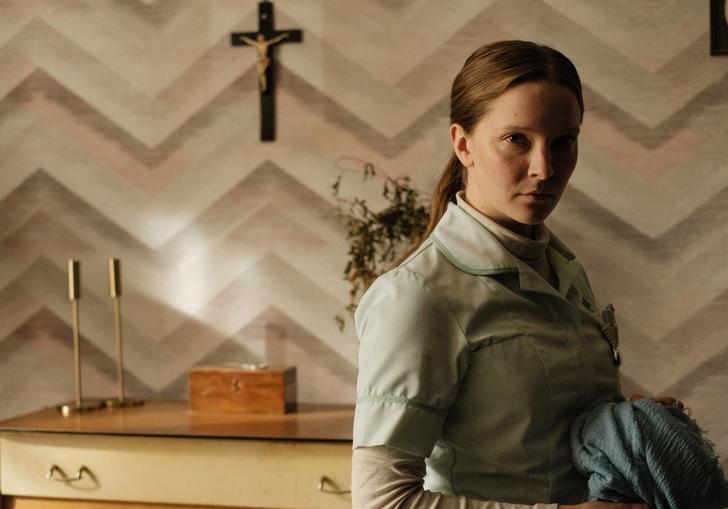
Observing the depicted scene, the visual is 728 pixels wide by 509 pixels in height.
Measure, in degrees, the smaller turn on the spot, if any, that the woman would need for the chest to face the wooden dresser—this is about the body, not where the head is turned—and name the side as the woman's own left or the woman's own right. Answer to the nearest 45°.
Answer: approximately 180°

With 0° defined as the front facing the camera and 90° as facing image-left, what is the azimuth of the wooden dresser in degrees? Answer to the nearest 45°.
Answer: approximately 0°

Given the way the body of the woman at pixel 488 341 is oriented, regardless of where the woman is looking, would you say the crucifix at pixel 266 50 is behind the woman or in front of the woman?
behind

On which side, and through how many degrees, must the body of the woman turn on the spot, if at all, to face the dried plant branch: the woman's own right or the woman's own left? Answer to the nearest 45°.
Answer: approximately 135° to the woman's own left

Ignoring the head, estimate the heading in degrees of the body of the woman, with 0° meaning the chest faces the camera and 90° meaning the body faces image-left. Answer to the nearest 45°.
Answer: approximately 315°

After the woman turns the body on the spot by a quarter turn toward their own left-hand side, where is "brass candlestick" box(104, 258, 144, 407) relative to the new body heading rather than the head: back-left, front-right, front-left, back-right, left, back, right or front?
left

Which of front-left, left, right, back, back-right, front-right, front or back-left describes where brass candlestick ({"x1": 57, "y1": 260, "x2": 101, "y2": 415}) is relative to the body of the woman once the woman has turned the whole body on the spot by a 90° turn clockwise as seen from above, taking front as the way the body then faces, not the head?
right

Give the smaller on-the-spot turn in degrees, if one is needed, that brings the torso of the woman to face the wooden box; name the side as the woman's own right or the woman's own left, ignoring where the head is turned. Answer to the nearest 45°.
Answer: approximately 180°
